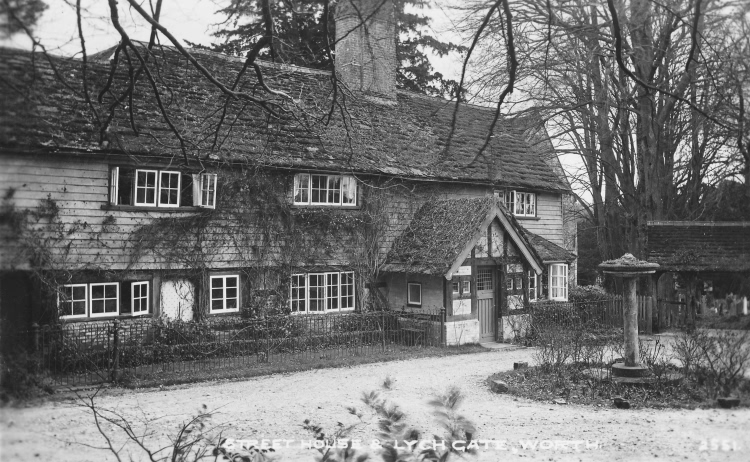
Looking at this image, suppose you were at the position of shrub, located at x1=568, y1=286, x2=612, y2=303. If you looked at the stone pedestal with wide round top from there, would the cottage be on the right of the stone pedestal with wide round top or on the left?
right

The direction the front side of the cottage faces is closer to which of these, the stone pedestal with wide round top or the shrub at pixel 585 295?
the stone pedestal with wide round top

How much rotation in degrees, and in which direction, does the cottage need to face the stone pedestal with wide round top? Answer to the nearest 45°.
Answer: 0° — it already faces it

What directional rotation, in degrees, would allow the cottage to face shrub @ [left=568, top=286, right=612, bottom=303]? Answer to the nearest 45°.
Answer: approximately 90° to its left

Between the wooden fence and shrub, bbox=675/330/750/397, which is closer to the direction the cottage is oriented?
the shrub

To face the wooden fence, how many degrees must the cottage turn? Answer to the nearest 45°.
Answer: approximately 45° to its left

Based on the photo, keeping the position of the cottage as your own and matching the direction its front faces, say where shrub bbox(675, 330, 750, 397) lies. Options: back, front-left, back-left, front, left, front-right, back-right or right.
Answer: front

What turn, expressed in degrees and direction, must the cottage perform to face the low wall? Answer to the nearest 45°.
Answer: approximately 45° to its left

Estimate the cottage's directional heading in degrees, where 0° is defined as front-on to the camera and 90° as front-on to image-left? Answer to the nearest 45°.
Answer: approximately 315°
